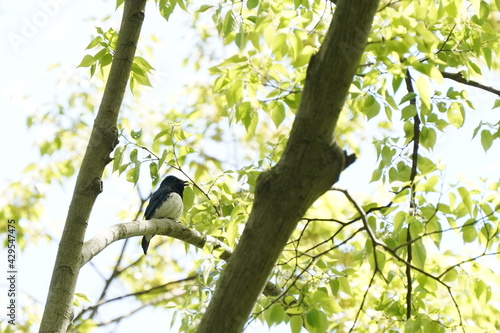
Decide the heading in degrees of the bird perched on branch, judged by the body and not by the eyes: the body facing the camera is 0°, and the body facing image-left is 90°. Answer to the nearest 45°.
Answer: approximately 270°

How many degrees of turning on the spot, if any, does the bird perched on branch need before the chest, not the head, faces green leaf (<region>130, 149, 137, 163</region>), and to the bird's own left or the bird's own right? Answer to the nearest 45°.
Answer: approximately 90° to the bird's own right

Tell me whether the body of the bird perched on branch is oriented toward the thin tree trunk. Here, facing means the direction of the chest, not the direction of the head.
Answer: no
